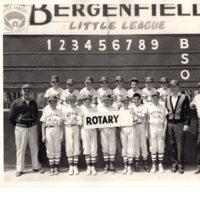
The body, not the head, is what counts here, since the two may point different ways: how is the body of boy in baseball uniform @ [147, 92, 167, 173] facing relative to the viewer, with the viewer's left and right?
facing the viewer

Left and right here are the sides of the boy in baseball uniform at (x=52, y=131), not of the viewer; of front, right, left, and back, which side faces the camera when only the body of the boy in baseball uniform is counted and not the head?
front

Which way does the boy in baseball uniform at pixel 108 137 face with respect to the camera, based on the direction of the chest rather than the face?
toward the camera

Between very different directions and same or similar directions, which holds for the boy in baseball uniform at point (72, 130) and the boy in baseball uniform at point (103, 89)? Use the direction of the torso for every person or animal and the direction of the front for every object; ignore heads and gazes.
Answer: same or similar directions

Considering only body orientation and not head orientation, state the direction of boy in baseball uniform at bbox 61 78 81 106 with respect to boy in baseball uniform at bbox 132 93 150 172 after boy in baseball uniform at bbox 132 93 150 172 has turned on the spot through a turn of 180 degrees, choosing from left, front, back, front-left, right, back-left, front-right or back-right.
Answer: left

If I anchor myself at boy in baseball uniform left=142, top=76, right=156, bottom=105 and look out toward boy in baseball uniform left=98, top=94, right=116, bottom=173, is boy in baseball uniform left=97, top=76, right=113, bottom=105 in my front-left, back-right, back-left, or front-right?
front-right

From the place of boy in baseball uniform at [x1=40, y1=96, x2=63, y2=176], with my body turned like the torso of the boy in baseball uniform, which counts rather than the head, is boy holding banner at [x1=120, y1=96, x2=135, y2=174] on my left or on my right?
on my left

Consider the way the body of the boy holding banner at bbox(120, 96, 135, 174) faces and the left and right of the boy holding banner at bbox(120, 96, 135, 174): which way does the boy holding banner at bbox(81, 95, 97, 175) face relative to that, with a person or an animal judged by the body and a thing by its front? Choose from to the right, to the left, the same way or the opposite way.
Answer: the same way

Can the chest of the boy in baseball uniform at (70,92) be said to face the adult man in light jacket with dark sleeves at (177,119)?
no

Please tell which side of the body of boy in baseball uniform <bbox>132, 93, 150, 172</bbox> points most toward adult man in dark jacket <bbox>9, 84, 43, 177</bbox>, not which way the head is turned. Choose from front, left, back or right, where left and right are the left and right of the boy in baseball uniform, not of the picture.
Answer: right

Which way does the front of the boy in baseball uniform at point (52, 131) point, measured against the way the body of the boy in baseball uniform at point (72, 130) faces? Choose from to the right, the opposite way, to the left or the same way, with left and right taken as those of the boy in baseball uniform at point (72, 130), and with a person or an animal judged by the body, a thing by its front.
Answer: the same way

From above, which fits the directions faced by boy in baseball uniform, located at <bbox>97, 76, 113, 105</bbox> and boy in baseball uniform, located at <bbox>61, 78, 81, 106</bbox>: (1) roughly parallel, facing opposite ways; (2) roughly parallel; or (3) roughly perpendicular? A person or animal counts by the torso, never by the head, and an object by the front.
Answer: roughly parallel

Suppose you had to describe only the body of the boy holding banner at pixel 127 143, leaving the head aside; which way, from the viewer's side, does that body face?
toward the camera

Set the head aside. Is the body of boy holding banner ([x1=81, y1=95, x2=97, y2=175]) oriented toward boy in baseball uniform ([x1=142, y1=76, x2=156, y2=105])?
no
